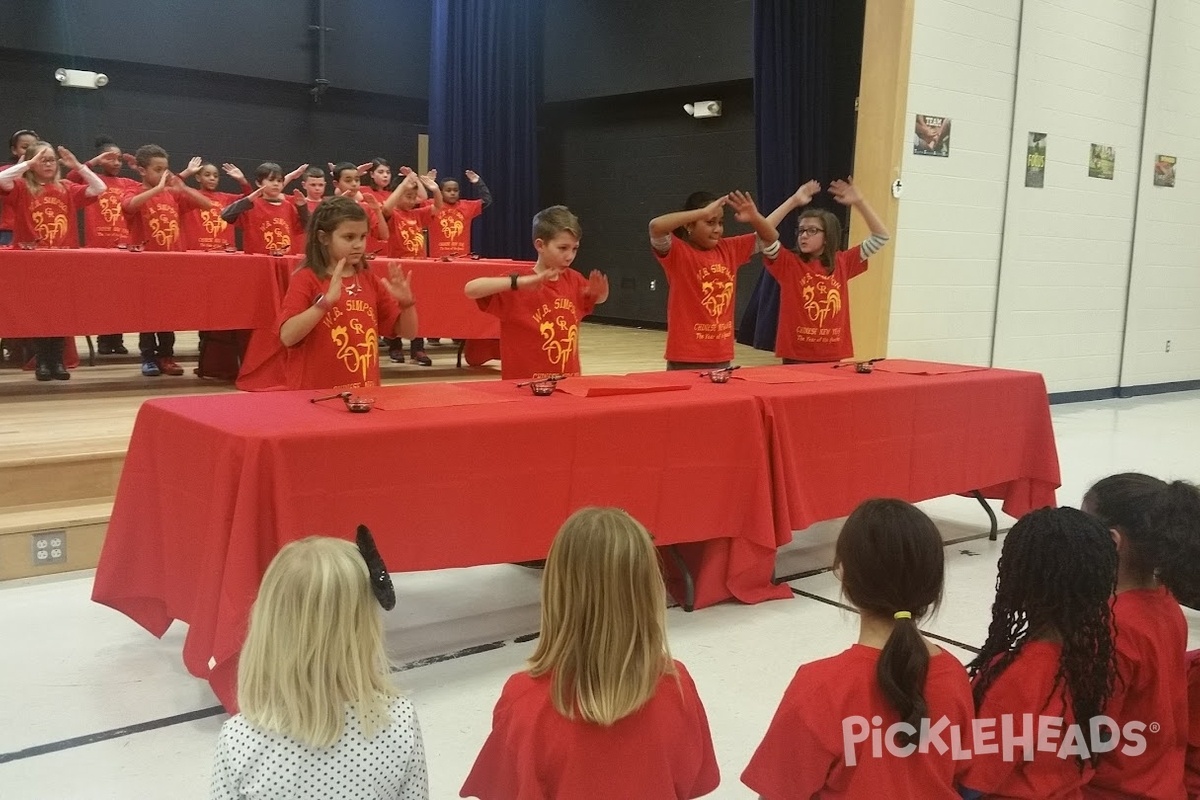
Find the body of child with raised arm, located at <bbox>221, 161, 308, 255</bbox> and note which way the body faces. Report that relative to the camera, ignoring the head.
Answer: toward the camera

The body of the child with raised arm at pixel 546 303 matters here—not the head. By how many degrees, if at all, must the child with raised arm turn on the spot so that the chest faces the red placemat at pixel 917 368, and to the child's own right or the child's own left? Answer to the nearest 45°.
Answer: approximately 45° to the child's own left

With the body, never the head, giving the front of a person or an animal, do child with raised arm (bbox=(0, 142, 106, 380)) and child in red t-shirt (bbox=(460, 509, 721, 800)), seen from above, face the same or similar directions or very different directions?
very different directions

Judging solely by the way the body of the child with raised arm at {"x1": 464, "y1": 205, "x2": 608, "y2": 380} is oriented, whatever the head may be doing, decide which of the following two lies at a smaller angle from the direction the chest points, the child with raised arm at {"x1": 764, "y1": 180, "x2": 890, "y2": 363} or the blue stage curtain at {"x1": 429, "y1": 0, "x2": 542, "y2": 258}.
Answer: the child with raised arm

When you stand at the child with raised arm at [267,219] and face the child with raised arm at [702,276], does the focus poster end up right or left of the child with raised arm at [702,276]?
left

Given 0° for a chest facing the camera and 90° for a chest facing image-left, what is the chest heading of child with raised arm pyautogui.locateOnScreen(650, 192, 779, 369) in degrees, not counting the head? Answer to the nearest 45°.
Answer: approximately 315°

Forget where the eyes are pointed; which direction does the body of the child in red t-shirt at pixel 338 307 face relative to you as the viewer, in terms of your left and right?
facing the viewer and to the right of the viewer

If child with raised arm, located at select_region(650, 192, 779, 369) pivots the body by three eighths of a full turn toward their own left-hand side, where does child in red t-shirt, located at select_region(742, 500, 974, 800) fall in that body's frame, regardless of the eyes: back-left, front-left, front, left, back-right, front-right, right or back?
back

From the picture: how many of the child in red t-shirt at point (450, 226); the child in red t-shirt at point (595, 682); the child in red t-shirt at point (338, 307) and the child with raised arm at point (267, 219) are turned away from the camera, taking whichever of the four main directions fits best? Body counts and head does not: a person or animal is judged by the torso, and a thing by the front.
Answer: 1

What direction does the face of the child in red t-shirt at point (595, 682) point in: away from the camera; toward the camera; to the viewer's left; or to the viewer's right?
away from the camera

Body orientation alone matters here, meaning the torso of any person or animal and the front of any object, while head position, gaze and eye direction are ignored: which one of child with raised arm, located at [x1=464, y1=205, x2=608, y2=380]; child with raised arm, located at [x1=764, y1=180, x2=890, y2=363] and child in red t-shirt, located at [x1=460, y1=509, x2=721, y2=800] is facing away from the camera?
the child in red t-shirt

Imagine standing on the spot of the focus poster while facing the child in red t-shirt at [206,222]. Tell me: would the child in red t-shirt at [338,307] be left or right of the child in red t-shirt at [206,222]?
left

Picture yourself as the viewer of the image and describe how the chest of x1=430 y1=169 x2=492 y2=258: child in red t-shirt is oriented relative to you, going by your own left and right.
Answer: facing the viewer

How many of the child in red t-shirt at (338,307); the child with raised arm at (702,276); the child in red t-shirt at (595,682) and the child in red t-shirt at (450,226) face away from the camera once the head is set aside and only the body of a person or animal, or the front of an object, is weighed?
1

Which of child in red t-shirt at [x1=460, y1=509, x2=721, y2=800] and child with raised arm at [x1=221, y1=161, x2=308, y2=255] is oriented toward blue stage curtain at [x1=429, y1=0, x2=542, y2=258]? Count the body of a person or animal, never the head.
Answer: the child in red t-shirt

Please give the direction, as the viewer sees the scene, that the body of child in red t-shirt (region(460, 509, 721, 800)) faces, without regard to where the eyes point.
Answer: away from the camera

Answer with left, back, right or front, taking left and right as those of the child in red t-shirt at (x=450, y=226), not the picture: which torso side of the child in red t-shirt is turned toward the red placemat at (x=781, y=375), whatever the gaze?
front

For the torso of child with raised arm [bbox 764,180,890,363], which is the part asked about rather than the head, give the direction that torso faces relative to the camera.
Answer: toward the camera
